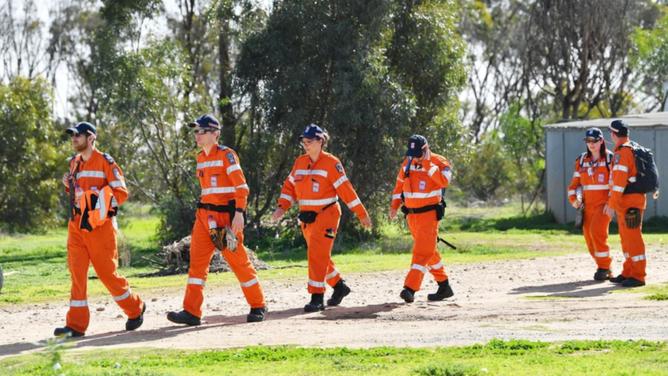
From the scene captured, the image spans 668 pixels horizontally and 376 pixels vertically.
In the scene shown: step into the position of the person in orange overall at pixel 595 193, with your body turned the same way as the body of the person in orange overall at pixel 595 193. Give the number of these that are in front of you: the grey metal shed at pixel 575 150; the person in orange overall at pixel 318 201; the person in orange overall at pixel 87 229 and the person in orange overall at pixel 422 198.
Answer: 3

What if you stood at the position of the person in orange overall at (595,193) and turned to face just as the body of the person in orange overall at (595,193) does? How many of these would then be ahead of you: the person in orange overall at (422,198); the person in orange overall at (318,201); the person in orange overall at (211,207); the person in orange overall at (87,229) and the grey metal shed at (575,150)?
4

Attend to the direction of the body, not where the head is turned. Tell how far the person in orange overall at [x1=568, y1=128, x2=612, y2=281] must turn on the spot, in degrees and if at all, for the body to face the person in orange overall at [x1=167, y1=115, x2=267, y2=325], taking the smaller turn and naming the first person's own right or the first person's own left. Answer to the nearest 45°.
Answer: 0° — they already face them

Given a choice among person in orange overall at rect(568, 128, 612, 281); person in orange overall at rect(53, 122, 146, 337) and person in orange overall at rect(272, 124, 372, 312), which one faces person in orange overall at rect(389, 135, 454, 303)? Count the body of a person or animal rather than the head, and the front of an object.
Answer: person in orange overall at rect(568, 128, 612, 281)

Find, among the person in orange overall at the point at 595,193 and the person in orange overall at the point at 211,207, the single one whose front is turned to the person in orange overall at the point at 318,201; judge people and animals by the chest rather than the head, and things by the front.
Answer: the person in orange overall at the point at 595,193

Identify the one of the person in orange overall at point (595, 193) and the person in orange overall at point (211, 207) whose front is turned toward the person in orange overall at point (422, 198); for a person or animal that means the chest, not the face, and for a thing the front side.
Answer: the person in orange overall at point (595, 193)
